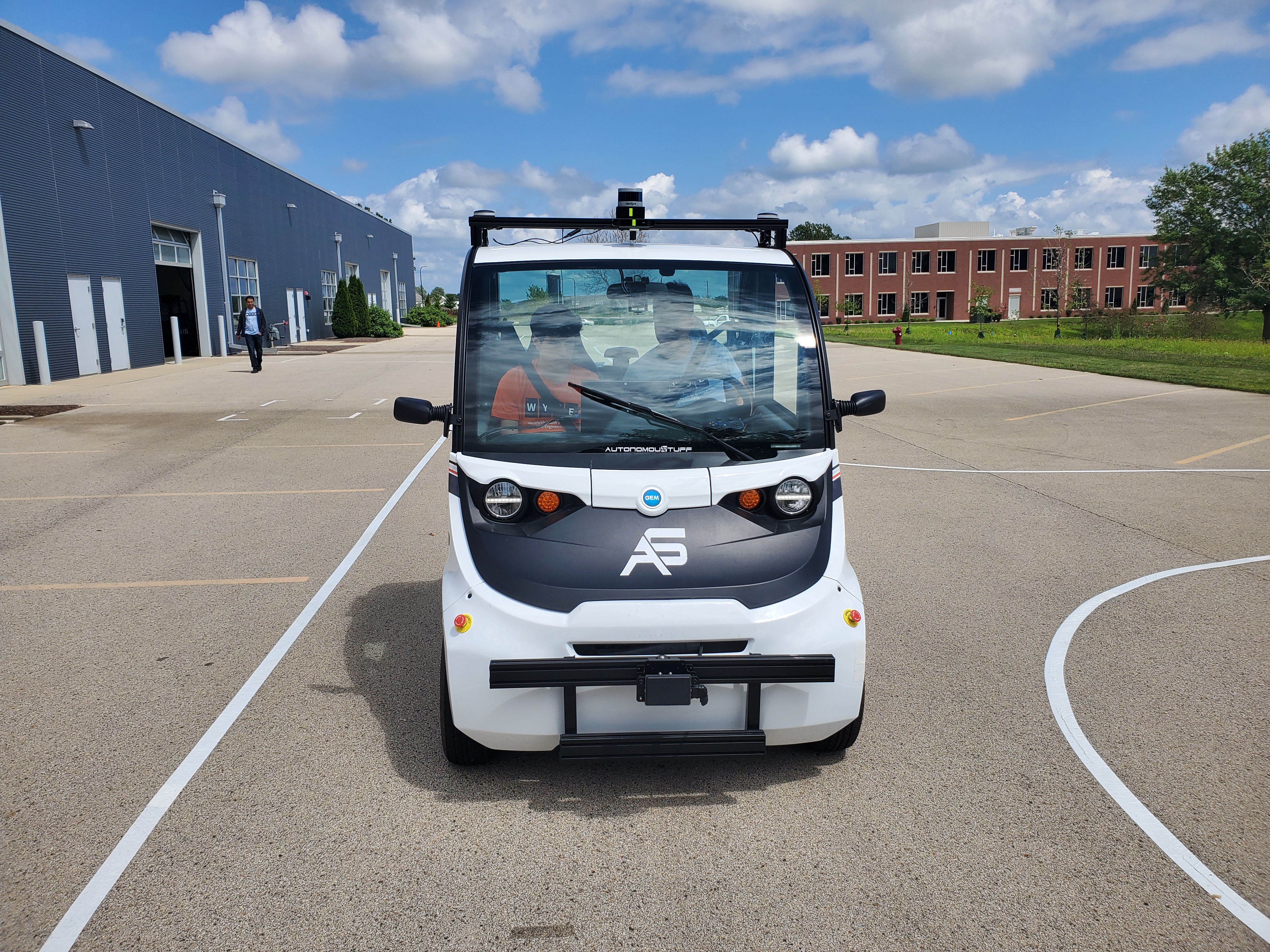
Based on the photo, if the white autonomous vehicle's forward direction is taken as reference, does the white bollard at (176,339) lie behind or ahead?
behind

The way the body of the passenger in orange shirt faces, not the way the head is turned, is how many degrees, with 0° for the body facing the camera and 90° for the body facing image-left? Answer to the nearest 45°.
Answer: approximately 0°

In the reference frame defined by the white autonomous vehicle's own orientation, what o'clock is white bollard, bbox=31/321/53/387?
The white bollard is roughly at 5 o'clock from the white autonomous vehicle.

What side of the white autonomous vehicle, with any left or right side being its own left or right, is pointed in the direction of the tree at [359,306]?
back

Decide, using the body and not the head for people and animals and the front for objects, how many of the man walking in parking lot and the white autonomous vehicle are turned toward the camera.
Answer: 2

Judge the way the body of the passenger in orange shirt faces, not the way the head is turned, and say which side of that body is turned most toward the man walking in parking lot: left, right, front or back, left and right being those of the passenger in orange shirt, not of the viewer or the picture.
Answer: back

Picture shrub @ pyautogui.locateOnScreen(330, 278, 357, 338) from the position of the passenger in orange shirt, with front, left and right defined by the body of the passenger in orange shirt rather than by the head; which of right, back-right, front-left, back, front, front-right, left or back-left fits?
back

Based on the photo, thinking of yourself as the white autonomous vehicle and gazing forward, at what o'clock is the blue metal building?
The blue metal building is roughly at 5 o'clock from the white autonomous vehicle.

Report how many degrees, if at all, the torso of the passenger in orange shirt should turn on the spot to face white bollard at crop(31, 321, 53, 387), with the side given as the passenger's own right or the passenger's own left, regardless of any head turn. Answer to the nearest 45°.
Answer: approximately 135° to the passenger's own right

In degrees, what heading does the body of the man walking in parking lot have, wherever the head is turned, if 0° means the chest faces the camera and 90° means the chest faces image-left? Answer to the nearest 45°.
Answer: approximately 0°

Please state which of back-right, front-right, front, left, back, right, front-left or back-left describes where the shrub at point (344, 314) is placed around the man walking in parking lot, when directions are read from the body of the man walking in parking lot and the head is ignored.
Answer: back
